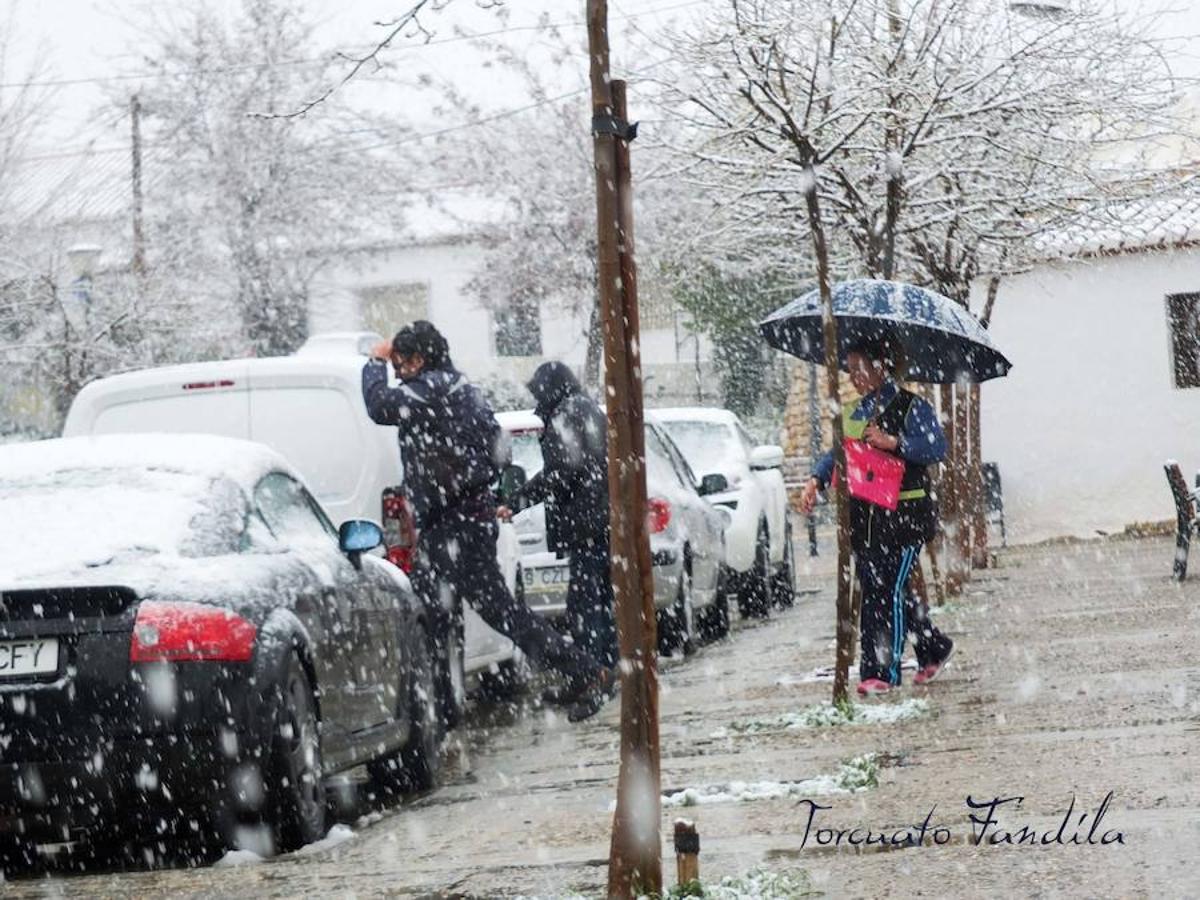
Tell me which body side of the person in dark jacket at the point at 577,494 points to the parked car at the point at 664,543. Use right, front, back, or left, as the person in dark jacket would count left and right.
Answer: right

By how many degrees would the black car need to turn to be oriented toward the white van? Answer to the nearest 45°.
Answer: approximately 45° to its left

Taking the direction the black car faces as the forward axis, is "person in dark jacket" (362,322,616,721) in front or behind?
in front

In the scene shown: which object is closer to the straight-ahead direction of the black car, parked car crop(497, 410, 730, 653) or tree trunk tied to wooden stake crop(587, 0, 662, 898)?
the parked car

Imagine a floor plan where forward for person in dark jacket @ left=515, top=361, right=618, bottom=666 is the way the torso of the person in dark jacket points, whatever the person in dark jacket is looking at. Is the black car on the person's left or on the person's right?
on the person's left

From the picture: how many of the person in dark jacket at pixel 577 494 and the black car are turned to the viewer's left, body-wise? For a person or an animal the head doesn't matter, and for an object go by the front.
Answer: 1

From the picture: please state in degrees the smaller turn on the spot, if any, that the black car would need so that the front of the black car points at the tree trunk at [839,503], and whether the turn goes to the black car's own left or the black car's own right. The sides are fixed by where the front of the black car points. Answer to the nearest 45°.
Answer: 0° — it already faces it

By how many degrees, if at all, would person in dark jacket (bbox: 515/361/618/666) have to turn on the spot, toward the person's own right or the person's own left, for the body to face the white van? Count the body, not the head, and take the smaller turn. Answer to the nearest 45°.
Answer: approximately 45° to the person's own left

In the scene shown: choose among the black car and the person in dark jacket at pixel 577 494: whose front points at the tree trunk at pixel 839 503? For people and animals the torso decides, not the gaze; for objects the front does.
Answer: the black car

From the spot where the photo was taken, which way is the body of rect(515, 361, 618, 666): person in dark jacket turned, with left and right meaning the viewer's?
facing to the left of the viewer

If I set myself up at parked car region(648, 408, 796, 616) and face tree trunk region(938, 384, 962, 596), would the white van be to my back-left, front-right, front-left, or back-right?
back-right

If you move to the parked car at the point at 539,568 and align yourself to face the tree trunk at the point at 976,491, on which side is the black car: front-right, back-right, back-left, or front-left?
back-right

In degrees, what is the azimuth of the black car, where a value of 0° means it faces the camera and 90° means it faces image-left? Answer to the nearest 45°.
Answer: approximately 225°
